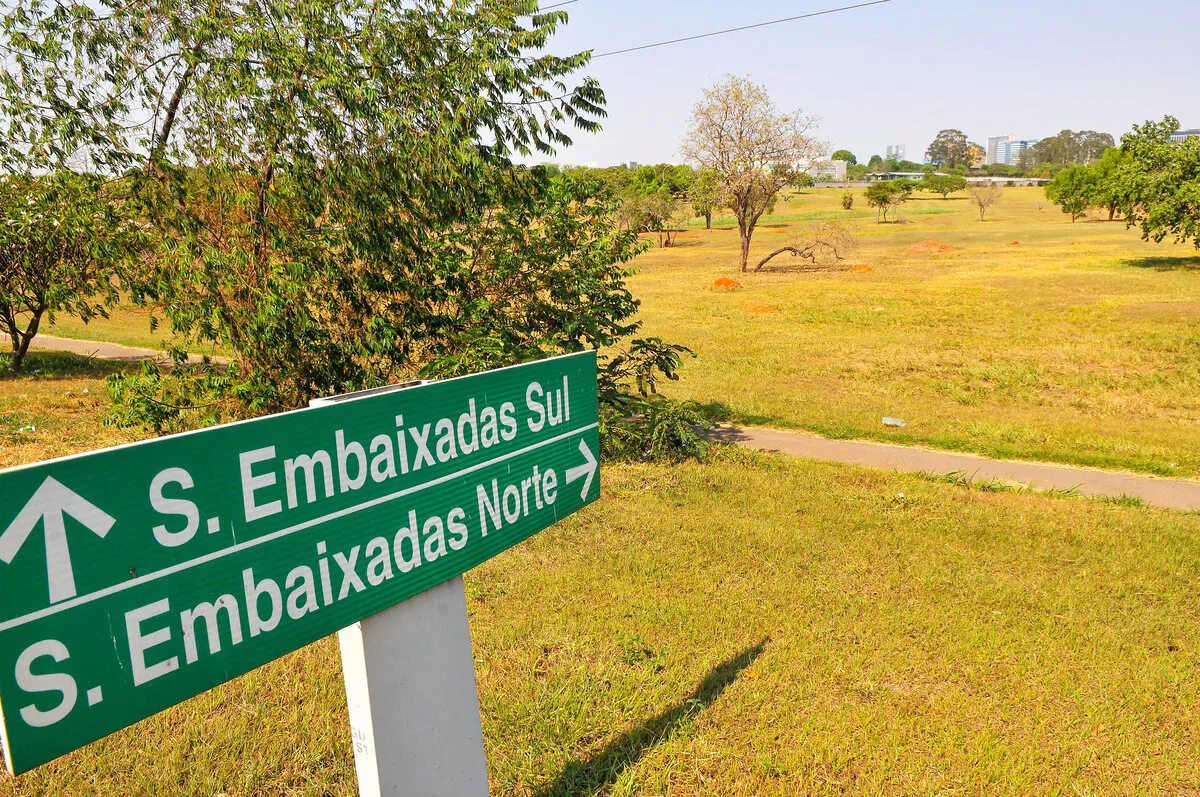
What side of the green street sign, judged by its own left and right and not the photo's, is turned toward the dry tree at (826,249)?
left

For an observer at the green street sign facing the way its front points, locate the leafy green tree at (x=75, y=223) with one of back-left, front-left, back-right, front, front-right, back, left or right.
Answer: back-left

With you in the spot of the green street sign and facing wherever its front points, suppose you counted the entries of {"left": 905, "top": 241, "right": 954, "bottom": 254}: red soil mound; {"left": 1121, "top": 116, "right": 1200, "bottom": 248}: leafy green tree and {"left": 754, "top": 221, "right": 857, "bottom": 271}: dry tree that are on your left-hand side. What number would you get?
3

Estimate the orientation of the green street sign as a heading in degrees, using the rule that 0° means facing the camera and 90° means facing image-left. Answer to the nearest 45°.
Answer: approximately 315°

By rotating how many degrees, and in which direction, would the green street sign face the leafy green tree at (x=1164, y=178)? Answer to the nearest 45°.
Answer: approximately 90° to its left

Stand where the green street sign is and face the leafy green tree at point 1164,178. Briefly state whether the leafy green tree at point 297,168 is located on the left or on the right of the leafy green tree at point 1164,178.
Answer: left

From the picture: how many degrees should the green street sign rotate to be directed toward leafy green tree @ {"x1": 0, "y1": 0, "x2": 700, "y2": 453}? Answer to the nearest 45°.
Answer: approximately 135° to its left

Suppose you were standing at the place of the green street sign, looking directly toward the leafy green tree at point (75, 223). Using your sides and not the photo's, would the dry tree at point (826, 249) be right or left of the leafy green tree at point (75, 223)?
right
